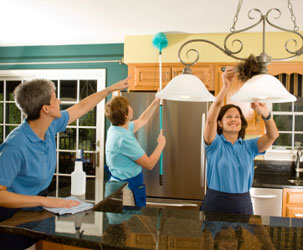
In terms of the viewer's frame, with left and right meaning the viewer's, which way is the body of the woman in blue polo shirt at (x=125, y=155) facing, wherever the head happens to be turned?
facing away from the viewer and to the right of the viewer

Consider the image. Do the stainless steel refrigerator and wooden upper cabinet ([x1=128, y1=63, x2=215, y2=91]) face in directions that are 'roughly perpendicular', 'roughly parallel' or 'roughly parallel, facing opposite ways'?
roughly parallel

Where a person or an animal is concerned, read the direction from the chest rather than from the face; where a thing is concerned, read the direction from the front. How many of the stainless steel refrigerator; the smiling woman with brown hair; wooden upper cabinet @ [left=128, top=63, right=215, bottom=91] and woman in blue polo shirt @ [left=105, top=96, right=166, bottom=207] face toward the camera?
3

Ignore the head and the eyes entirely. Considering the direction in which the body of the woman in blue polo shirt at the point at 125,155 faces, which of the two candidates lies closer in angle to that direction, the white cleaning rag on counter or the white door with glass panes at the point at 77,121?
the white door with glass panes

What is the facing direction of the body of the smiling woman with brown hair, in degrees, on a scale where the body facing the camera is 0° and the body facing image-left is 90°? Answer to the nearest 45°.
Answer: approximately 0°

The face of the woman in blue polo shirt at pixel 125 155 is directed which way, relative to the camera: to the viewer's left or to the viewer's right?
to the viewer's right

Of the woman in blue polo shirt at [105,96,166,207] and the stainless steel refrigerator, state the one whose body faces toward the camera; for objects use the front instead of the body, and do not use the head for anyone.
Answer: the stainless steel refrigerator

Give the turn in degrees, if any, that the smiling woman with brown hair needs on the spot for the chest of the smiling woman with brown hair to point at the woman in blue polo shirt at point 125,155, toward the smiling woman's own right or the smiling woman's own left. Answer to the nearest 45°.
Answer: approximately 90° to the smiling woman's own right

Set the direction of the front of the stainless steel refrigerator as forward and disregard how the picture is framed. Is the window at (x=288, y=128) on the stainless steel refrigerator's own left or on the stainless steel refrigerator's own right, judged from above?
on the stainless steel refrigerator's own left

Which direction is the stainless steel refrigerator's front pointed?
toward the camera

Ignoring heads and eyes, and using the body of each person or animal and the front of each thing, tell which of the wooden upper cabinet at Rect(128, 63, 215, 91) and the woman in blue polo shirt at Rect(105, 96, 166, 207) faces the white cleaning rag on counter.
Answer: the wooden upper cabinet

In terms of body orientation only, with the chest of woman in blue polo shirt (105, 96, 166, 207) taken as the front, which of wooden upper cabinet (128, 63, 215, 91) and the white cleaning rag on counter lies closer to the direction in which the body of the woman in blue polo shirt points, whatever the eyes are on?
the wooden upper cabinet

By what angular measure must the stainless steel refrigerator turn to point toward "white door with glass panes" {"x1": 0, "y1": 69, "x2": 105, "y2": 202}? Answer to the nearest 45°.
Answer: approximately 135° to its right

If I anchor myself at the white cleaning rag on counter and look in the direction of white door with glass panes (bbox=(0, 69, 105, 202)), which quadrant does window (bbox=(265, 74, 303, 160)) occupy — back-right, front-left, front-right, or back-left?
front-right

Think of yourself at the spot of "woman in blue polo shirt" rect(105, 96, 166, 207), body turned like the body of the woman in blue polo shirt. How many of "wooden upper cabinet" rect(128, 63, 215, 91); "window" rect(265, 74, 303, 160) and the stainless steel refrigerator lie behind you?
0

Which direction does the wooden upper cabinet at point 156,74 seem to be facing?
toward the camera

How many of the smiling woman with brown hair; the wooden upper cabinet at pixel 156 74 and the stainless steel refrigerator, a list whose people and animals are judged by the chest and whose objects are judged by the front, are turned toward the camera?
3
